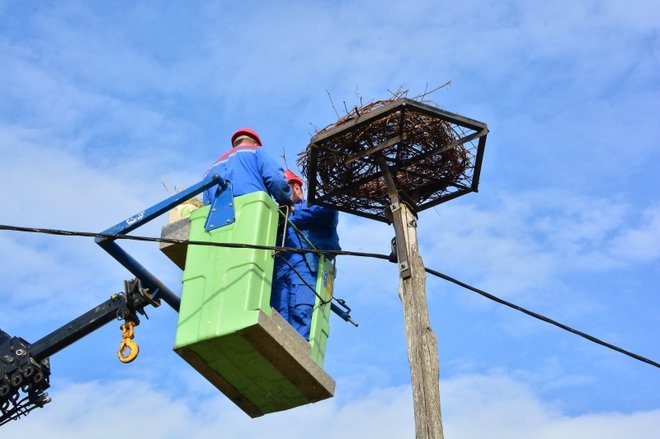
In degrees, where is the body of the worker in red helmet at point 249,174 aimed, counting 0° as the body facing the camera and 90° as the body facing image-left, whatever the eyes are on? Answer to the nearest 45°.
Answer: approximately 180°

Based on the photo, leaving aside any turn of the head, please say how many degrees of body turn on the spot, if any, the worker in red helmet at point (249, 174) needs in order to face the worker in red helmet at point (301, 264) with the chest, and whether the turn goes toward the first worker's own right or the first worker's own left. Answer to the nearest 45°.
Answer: approximately 45° to the first worker's own right
